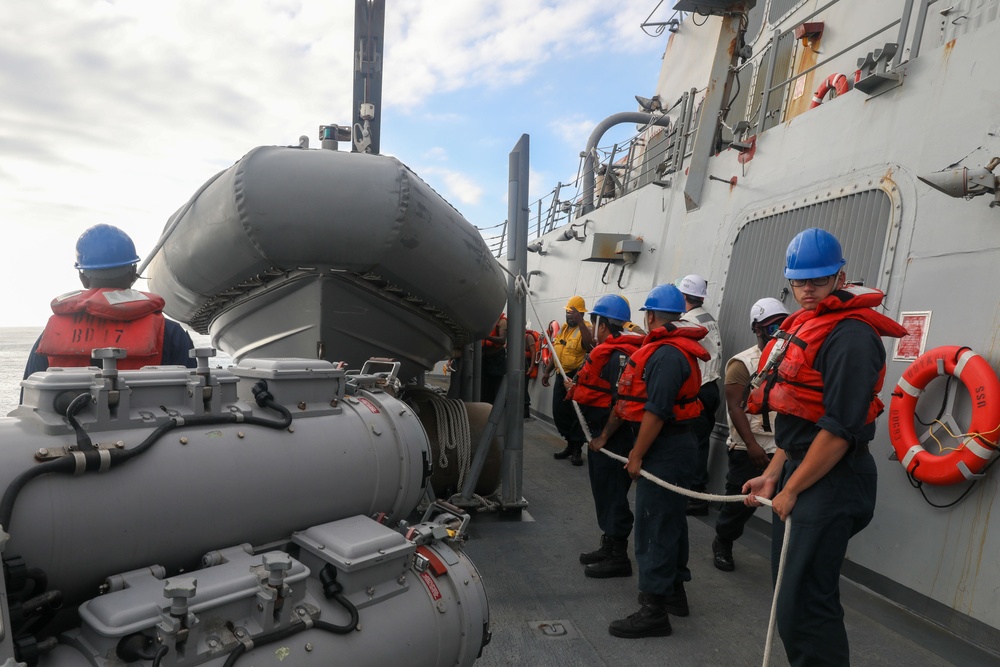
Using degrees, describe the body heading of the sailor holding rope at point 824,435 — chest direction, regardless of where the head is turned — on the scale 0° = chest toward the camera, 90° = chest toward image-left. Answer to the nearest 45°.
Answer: approximately 45°

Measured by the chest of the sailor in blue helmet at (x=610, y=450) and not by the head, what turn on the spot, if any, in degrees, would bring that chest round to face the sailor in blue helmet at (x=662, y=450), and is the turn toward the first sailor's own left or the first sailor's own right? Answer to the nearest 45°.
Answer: approximately 135° to the first sailor's own left

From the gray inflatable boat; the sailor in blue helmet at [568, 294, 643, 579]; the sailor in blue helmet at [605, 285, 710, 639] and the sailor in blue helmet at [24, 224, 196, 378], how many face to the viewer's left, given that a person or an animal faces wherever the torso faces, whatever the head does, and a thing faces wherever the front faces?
2

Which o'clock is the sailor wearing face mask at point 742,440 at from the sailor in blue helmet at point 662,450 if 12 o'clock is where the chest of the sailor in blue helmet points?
The sailor wearing face mask is roughly at 4 o'clock from the sailor in blue helmet.

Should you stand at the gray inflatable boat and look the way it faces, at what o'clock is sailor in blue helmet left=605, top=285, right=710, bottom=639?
The sailor in blue helmet is roughly at 10 o'clock from the gray inflatable boat.

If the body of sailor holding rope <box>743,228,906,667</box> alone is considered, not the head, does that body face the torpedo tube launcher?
yes

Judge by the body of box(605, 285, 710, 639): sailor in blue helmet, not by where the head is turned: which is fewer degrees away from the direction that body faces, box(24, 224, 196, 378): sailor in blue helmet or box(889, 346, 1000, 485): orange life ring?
the sailor in blue helmet

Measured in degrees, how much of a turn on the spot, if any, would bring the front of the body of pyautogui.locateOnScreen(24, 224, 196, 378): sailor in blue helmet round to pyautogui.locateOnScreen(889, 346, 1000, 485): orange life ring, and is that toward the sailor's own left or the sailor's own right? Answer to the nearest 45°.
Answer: approximately 135° to the sailor's own right

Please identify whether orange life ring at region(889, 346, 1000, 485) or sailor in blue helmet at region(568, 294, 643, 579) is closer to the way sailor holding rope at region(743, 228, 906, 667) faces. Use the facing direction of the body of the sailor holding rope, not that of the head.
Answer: the sailor in blue helmet

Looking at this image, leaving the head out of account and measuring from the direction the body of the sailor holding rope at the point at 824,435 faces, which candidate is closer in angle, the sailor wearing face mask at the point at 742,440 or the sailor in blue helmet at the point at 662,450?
the sailor in blue helmet

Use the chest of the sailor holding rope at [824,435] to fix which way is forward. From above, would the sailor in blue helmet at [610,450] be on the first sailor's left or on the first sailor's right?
on the first sailor's right

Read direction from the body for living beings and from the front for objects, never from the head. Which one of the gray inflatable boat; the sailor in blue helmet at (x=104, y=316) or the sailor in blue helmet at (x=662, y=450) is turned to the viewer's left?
the sailor in blue helmet at (x=662, y=450)

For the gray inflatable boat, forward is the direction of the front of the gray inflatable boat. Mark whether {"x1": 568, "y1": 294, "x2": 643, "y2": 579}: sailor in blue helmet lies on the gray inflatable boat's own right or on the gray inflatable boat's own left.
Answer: on the gray inflatable boat's own left

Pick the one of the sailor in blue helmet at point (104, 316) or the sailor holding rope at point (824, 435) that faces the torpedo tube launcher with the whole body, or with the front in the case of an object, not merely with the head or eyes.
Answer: the sailor holding rope

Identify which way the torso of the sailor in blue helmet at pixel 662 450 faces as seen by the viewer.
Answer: to the viewer's left

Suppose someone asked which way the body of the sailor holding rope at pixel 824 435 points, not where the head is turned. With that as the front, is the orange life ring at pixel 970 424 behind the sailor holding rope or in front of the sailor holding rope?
behind
